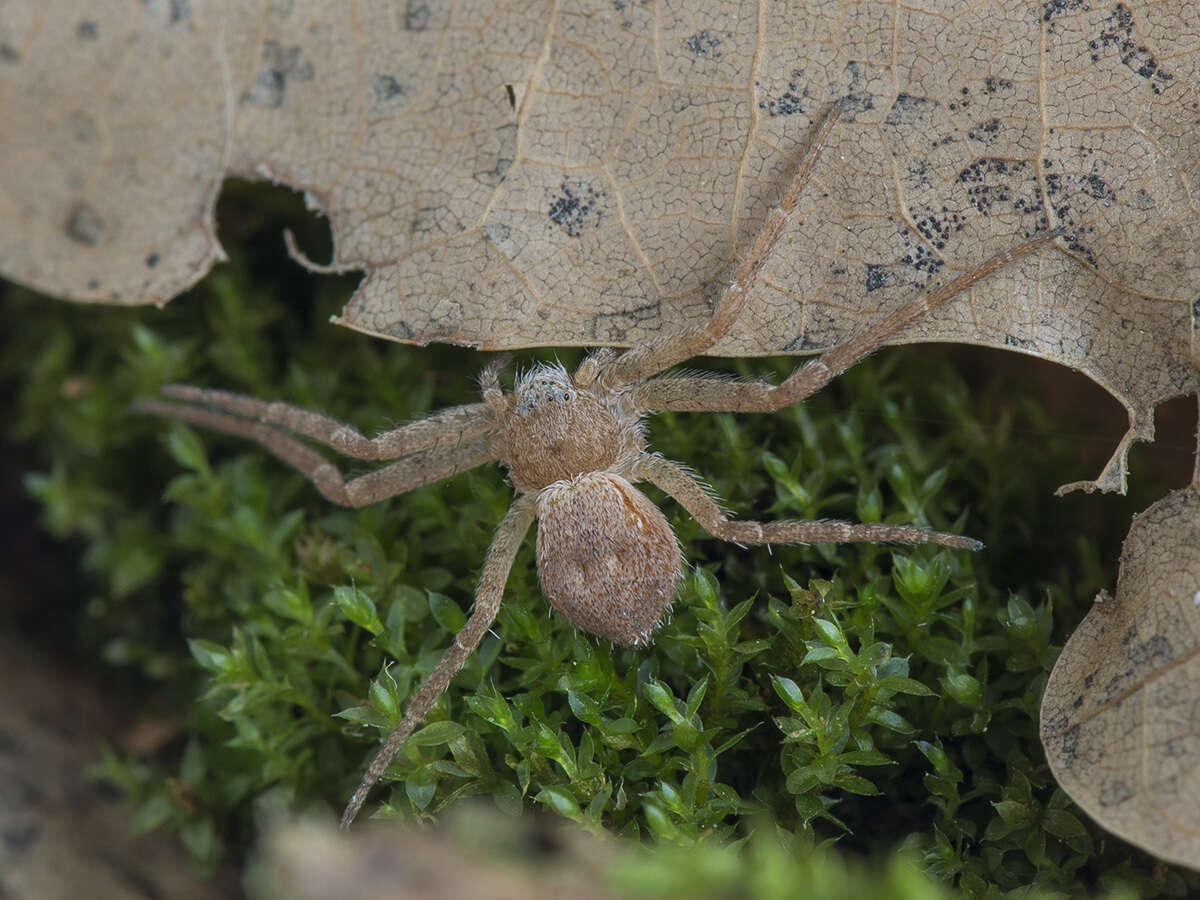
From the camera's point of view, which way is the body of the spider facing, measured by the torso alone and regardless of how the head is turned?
away from the camera

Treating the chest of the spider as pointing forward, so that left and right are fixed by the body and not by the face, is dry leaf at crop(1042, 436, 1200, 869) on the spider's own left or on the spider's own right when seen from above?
on the spider's own right
